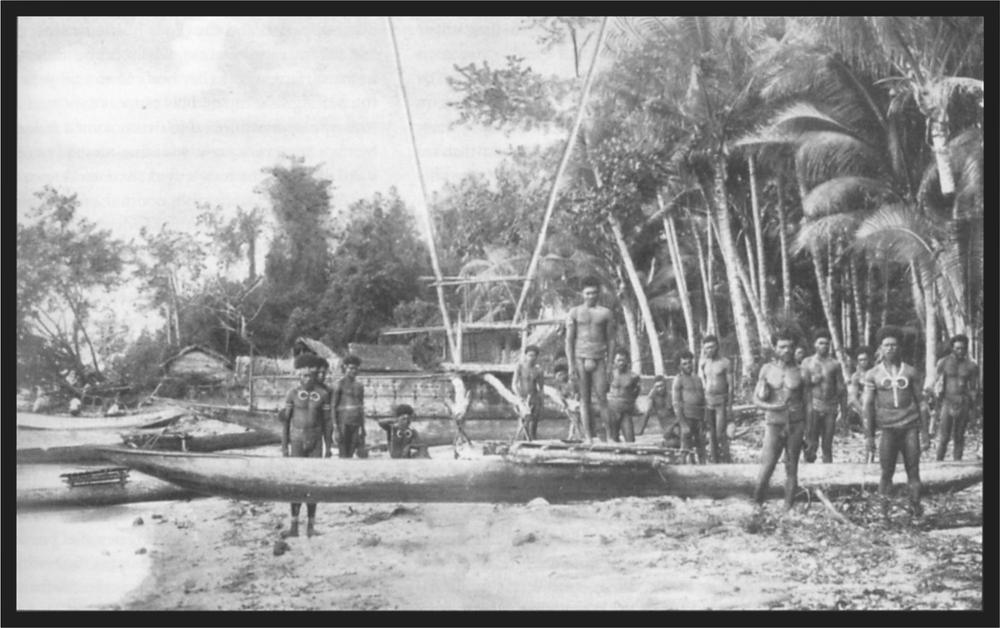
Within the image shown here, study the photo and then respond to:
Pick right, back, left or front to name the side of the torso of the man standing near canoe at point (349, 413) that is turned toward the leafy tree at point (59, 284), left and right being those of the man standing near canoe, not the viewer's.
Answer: back

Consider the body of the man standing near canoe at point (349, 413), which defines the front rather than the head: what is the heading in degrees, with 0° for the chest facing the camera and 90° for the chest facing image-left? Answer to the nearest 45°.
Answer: approximately 0°
